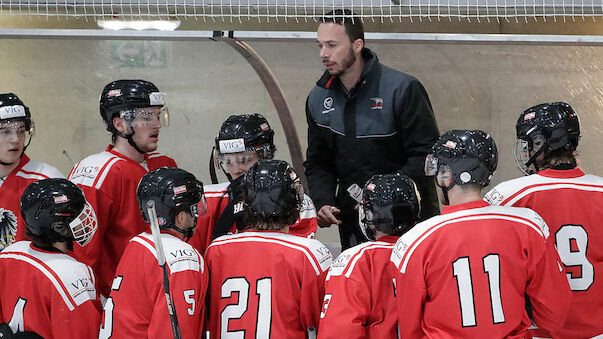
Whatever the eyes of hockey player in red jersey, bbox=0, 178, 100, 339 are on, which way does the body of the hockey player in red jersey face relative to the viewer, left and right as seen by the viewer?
facing away from the viewer and to the right of the viewer

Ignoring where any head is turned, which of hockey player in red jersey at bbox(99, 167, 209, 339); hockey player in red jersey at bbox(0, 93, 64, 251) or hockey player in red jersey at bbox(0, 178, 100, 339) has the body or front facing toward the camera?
hockey player in red jersey at bbox(0, 93, 64, 251)

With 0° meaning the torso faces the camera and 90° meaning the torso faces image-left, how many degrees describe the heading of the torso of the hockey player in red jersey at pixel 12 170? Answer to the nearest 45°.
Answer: approximately 0°

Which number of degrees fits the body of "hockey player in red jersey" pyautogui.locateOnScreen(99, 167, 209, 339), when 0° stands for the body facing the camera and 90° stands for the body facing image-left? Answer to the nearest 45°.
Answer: approximately 225°

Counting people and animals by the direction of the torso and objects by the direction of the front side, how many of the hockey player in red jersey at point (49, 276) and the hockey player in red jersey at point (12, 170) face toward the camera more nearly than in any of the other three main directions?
1

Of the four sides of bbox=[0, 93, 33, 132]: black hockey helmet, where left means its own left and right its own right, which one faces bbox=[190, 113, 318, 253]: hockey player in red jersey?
left

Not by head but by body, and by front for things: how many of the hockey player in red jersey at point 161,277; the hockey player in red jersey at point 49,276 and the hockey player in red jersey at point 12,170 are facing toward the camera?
1

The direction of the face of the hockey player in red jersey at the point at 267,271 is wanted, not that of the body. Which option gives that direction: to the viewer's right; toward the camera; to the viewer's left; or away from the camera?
away from the camera

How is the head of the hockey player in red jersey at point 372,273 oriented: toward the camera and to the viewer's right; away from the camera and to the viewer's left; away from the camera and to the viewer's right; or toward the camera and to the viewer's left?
away from the camera and to the viewer's left

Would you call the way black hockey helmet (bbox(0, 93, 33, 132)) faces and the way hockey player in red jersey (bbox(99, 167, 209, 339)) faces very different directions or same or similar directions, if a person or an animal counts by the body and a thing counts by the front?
very different directions
